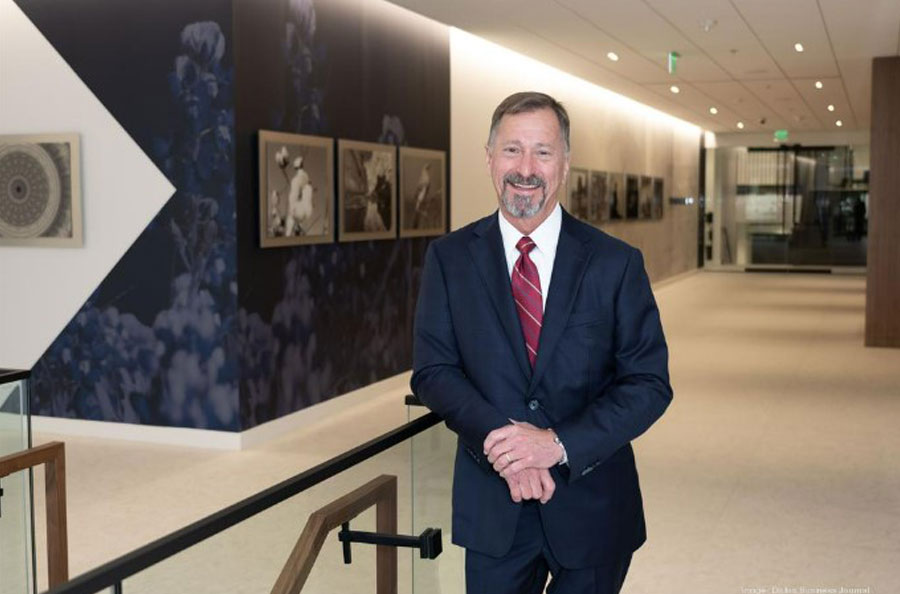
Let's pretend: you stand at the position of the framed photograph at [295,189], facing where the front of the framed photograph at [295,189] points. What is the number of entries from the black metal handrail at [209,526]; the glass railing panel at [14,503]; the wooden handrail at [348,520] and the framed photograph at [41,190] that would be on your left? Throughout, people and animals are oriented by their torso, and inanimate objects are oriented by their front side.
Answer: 0

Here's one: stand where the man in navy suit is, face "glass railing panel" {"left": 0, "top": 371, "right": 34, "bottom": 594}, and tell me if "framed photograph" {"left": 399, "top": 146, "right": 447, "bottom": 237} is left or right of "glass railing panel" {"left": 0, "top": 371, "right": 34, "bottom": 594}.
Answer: right

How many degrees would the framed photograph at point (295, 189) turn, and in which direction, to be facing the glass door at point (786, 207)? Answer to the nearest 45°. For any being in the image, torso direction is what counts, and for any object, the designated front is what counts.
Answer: approximately 90° to its left

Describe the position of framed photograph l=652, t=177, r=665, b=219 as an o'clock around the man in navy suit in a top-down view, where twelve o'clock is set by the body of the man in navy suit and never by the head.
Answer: The framed photograph is roughly at 6 o'clock from the man in navy suit.

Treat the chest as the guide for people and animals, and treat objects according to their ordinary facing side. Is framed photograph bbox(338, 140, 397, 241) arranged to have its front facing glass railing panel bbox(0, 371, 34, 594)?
no

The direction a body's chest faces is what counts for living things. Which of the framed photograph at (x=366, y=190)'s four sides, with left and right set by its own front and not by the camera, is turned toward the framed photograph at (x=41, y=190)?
right

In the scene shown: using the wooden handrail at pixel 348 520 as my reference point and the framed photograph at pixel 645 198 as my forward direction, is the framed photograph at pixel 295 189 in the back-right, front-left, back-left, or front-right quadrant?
front-left

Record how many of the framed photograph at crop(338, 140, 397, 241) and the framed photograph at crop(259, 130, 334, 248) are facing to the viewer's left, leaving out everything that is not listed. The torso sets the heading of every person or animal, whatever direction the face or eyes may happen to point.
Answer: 0

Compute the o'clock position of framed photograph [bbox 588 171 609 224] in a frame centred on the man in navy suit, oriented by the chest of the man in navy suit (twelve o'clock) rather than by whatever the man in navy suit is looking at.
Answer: The framed photograph is roughly at 6 o'clock from the man in navy suit.

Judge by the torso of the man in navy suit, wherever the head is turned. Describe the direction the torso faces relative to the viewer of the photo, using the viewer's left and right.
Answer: facing the viewer

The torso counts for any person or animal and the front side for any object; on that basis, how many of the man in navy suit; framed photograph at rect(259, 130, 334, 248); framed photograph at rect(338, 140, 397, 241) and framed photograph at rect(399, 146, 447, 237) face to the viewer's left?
0

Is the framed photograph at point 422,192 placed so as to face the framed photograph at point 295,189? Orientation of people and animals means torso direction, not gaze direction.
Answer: no

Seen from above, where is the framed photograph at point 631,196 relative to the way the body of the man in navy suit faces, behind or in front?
behind

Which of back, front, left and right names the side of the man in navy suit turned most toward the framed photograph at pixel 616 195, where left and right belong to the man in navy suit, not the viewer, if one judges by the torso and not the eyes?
back

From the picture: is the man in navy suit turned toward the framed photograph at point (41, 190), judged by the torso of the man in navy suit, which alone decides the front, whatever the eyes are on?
no

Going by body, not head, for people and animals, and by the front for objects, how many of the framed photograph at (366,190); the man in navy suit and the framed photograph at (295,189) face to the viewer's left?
0

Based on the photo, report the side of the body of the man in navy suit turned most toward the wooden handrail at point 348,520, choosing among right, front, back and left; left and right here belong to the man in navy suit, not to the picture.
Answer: right

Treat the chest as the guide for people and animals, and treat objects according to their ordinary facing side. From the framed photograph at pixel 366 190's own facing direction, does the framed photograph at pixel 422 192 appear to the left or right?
on its left

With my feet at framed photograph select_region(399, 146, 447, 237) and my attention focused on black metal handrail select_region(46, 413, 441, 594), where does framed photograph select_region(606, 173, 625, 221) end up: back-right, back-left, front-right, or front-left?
back-left

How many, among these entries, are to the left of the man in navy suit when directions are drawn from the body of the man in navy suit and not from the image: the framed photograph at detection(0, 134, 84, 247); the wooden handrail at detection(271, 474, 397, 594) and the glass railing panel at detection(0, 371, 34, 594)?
0

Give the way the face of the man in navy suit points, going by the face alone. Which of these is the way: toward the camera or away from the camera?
toward the camera

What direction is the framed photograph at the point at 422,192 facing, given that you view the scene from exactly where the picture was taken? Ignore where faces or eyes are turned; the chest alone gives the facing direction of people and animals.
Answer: facing the viewer and to the right of the viewer

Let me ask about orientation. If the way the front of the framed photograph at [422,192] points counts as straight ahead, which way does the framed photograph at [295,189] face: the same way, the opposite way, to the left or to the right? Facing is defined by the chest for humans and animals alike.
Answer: the same way

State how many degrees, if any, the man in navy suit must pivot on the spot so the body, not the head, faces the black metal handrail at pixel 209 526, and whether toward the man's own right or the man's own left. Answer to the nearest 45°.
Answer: approximately 45° to the man's own right
